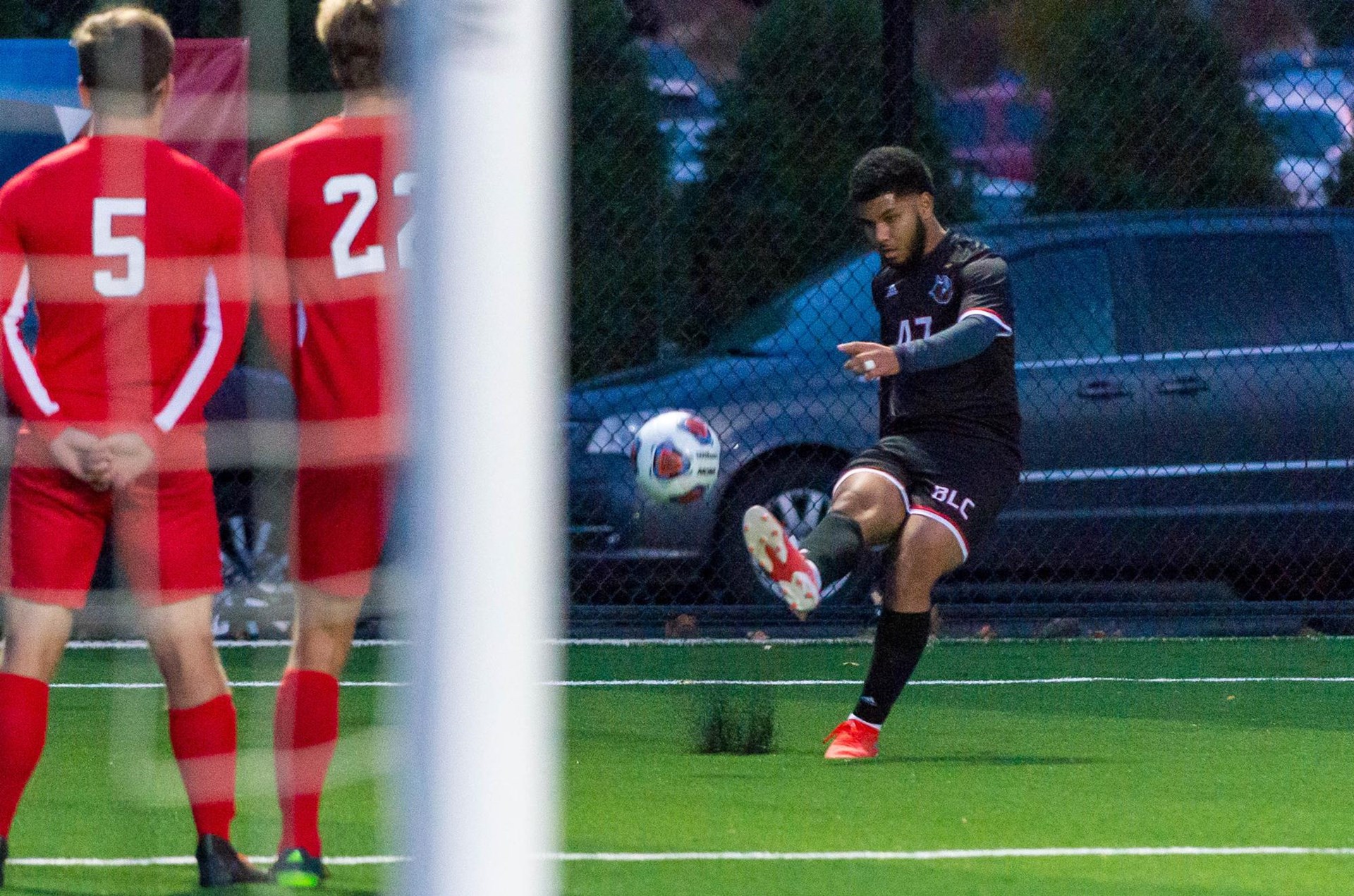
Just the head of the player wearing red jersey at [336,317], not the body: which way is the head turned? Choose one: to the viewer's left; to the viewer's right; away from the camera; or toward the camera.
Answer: away from the camera

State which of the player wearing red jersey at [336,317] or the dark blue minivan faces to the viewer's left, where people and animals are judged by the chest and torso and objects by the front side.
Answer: the dark blue minivan

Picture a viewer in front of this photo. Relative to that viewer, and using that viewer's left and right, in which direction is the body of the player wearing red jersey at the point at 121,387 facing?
facing away from the viewer

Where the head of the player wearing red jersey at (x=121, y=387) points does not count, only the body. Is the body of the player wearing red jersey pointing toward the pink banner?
yes

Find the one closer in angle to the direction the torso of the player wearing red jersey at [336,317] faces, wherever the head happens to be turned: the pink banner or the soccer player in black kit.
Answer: the pink banner

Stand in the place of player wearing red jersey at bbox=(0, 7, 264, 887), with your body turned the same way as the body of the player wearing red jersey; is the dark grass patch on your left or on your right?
on your right

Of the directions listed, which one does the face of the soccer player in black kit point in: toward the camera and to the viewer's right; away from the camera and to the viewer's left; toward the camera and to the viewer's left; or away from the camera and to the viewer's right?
toward the camera and to the viewer's left

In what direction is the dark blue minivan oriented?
to the viewer's left

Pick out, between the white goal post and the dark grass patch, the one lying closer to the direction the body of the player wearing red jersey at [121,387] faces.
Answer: the dark grass patch

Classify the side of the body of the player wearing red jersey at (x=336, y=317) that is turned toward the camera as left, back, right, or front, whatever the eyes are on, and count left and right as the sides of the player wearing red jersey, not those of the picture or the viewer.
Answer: back

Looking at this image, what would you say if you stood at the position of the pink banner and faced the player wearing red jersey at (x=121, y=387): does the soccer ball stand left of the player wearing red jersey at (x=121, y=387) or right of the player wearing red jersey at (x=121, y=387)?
left

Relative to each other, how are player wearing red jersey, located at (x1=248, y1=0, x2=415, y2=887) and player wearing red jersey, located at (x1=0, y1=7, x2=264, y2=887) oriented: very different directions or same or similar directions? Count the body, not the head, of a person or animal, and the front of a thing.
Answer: same or similar directions

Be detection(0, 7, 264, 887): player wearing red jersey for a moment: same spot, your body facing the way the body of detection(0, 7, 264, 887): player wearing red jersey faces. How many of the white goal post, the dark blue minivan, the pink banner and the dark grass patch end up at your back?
1

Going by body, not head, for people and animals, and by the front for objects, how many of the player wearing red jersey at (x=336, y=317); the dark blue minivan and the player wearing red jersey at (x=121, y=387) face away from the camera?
2
